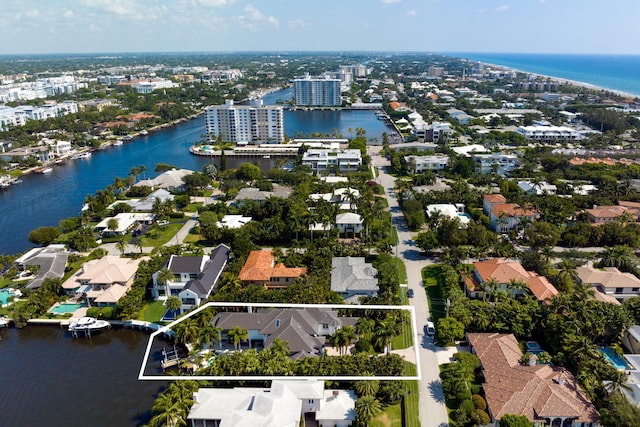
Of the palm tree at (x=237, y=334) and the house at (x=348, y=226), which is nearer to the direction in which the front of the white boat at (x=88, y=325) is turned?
the palm tree
